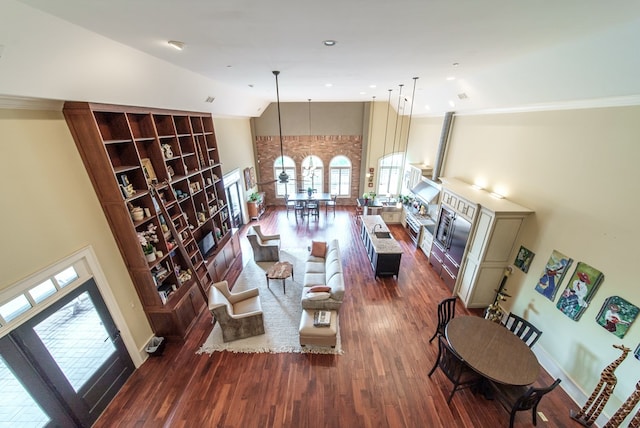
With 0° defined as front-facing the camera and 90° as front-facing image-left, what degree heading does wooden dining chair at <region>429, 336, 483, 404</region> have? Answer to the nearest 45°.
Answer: approximately 225°

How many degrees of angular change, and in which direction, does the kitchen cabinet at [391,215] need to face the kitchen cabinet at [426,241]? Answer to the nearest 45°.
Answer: approximately 45° to its left

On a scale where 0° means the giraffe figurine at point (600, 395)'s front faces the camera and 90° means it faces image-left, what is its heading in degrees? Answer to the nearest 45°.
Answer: approximately 90°

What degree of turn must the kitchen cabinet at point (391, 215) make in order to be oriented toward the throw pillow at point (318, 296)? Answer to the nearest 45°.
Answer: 0° — it already faces it

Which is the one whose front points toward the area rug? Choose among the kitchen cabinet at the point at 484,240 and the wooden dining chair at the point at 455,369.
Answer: the kitchen cabinet

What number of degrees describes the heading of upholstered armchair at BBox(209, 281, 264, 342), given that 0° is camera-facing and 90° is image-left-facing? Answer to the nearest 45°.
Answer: approximately 270°

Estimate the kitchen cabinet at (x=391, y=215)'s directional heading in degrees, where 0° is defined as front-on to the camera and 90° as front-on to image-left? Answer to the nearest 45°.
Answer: approximately 0°

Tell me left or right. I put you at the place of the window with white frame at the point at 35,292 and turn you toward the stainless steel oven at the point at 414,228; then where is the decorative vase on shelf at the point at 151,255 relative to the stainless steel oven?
left

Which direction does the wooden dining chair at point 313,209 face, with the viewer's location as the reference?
facing away from the viewer

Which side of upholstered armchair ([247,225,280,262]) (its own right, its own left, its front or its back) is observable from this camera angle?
right
